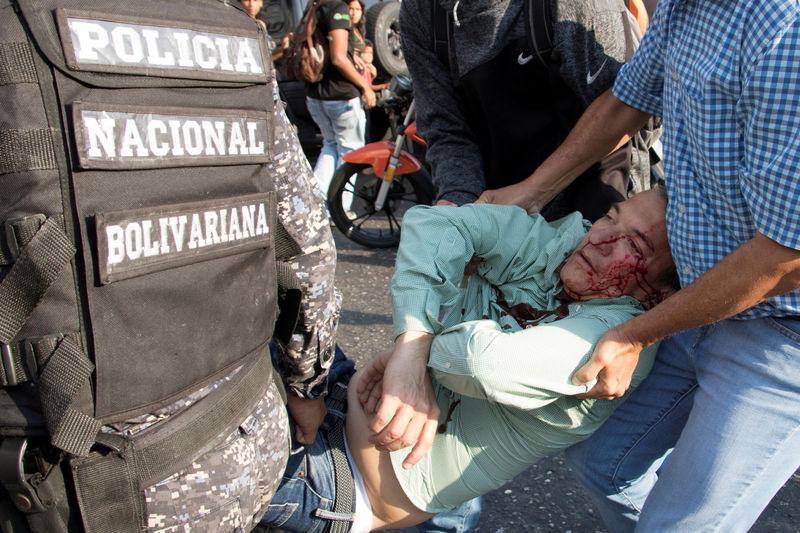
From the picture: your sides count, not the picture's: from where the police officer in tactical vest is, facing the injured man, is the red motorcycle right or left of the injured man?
left

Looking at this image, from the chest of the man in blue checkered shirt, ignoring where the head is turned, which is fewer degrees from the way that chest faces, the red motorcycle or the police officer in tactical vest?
the police officer in tactical vest

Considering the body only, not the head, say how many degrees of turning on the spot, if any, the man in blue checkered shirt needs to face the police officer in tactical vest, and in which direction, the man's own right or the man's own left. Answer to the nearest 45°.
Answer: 0° — they already face them

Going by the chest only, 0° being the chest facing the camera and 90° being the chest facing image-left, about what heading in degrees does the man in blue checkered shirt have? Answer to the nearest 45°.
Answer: approximately 45°

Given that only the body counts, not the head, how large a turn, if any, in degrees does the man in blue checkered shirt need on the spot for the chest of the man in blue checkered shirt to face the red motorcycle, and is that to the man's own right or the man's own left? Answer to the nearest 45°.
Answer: approximately 90° to the man's own right
